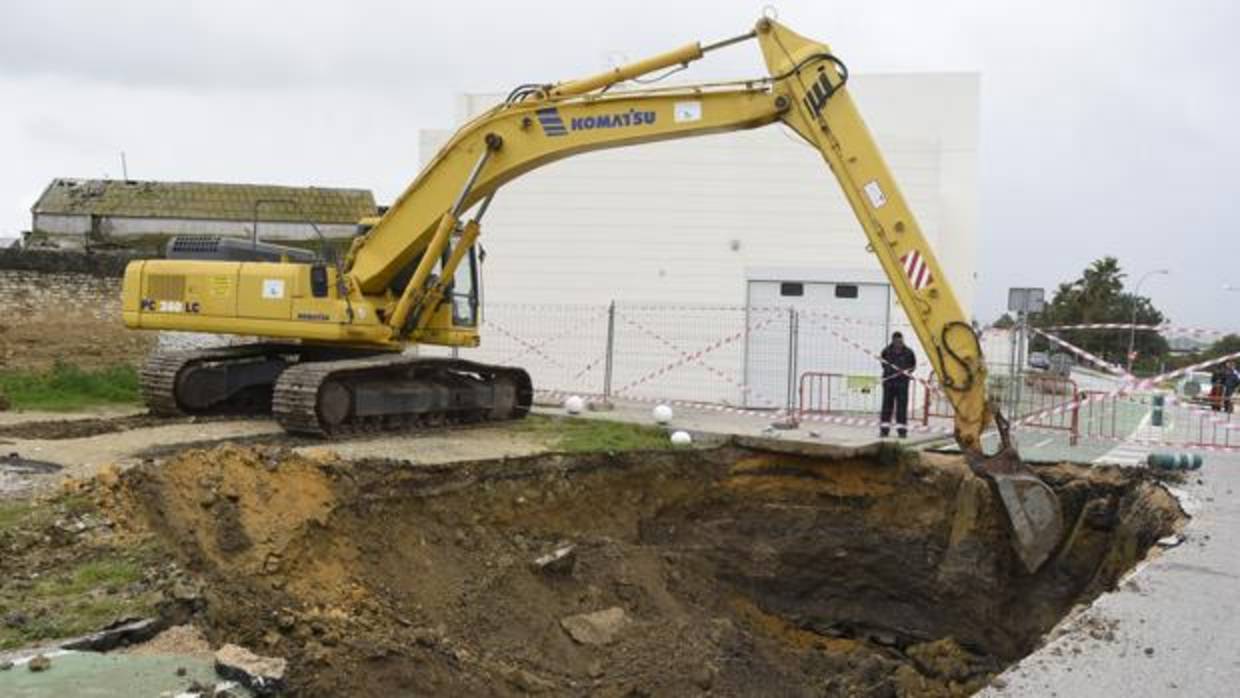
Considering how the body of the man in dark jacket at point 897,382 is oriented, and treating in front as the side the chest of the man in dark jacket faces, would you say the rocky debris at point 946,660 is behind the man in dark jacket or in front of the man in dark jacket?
in front

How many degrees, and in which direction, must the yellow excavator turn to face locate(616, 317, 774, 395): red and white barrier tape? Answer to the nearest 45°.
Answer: approximately 45° to its left

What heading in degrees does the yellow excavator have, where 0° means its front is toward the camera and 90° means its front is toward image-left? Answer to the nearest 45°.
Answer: approximately 270°

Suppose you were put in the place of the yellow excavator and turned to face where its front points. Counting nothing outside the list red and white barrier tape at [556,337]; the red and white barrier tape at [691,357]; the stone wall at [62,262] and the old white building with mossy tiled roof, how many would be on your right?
0

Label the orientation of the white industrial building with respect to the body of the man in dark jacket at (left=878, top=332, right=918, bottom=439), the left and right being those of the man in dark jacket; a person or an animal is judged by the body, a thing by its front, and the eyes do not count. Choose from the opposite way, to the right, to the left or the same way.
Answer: the same way

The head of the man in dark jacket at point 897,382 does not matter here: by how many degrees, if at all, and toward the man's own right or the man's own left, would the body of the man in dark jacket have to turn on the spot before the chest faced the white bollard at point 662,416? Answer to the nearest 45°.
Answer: approximately 45° to the man's own right

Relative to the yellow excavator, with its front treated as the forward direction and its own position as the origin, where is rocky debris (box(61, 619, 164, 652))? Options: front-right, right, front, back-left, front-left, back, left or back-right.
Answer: right

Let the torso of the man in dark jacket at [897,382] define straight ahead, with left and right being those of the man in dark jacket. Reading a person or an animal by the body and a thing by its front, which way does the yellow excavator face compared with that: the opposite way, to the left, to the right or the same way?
to the left

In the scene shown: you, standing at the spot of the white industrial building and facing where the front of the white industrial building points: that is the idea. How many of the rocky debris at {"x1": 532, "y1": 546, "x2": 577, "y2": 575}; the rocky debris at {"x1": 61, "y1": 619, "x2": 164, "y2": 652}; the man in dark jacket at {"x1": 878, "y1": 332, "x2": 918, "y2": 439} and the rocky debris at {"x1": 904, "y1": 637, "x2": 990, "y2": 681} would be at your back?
0

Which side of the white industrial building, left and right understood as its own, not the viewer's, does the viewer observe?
front

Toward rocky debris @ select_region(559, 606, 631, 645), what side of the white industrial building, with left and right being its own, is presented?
front

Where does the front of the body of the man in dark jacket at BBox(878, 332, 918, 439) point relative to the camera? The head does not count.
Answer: toward the camera

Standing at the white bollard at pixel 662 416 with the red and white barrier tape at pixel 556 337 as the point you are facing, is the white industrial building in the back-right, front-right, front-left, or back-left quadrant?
front-right

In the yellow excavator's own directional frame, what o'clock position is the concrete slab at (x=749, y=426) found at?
The concrete slab is roughly at 11 o'clock from the yellow excavator.

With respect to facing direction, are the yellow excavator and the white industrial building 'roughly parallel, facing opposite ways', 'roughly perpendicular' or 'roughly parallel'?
roughly perpendicular
